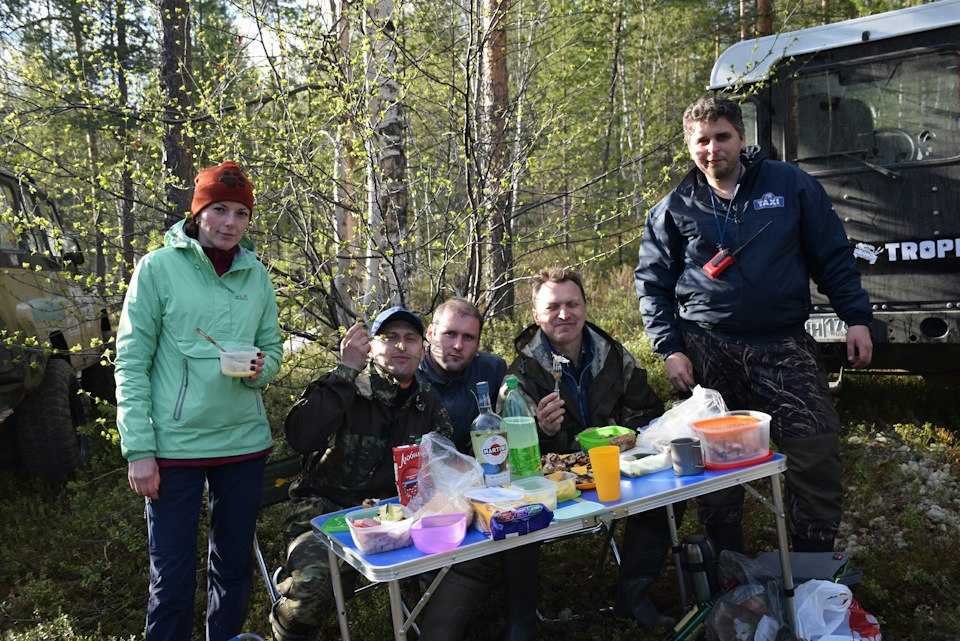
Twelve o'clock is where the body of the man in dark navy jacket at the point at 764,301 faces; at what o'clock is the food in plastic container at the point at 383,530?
The food in plastic container is roughly at 1 o'clock from the man in dark navy jacket.

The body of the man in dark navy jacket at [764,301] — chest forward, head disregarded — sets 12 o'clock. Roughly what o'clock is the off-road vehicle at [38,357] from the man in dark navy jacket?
The off-road vehicle is roughly at 3 o'clock from the man in dark navy jacket.

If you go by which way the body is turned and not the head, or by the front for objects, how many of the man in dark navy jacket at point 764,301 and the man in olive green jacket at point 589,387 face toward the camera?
2

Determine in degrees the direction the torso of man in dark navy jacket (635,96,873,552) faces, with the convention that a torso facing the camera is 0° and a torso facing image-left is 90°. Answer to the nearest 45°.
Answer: approximately 0°

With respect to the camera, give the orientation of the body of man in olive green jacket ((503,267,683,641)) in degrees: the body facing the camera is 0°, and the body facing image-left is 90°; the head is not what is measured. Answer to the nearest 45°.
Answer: approximately 0°

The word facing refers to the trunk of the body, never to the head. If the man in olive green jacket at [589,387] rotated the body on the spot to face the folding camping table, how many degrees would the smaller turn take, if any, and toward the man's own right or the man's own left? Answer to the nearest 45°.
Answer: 0° — they already face it
